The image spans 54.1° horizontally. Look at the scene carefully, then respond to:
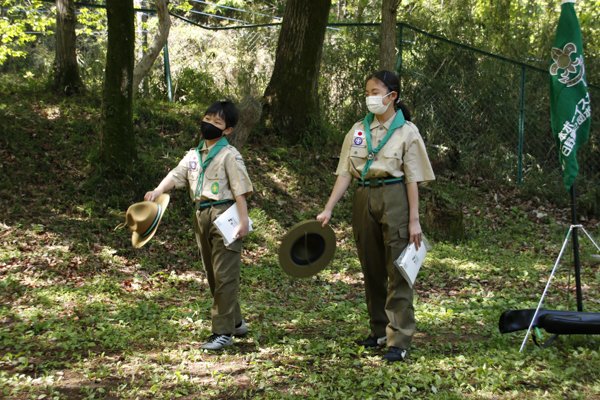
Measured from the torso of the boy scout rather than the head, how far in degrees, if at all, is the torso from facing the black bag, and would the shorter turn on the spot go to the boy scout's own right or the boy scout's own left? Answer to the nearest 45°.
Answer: approximately 135° to the boy scout's own left

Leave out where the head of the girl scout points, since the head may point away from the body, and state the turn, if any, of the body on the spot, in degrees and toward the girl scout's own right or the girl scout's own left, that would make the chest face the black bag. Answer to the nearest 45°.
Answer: approximately 135° to the girl scout's own left

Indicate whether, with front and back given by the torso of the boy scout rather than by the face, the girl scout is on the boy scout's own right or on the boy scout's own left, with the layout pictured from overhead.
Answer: on the boy scout's own left

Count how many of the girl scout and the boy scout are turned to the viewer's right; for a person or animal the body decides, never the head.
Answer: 0

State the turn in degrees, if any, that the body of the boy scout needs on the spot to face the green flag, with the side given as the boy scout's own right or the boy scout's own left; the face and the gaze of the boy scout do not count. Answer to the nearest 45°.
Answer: approximately 135° to the boy scout's own left

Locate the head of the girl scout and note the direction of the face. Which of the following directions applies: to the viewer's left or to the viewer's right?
to the viewer's left

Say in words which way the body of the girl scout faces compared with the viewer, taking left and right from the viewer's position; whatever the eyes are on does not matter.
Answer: facing the viewer and to the left of the viewer

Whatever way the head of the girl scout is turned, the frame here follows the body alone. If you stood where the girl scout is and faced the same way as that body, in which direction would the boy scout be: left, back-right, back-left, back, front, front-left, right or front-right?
front-right

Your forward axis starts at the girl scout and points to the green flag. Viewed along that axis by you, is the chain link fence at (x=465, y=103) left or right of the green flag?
left
